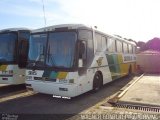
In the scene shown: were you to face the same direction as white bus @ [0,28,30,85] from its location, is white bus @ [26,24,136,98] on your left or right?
on your left

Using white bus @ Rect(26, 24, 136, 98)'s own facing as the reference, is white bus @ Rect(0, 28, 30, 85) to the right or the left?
on its right

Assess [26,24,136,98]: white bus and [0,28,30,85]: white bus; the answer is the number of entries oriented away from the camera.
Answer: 0

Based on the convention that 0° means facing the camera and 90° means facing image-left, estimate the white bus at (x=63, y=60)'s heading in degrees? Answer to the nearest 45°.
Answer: approximately 45°

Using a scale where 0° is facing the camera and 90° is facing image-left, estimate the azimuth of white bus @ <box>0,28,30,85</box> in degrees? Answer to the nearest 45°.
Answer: approximately 45°
